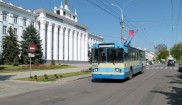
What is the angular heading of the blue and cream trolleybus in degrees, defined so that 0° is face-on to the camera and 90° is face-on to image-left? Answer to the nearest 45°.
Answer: approximately 45°
